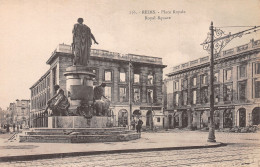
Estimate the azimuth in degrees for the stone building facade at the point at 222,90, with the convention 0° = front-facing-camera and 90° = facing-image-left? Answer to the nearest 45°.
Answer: approximately 45°

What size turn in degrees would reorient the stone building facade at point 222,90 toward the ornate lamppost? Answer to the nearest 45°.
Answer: approximately 45° to its left
